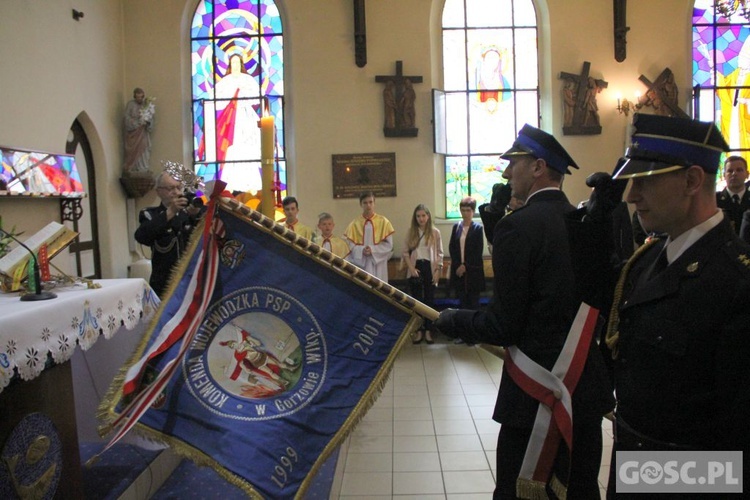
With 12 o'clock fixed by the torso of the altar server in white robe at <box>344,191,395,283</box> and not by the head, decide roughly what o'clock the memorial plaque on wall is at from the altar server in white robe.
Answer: The memorial plaque on wall is roughly at 6 o'clock from the altar server in white robe.

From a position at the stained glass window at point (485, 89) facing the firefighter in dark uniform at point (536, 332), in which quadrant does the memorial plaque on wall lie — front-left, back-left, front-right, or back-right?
front-right

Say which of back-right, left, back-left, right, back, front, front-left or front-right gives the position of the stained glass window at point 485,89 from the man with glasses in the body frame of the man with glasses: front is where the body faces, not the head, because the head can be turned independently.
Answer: left

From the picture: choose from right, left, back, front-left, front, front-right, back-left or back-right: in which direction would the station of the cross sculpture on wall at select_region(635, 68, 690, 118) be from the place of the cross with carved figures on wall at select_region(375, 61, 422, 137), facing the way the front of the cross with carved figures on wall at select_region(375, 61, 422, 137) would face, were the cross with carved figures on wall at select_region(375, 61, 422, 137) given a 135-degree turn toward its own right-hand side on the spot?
back-right

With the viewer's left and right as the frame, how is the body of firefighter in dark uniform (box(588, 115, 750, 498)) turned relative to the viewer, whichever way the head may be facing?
facing the viewer and to the left of the viewer

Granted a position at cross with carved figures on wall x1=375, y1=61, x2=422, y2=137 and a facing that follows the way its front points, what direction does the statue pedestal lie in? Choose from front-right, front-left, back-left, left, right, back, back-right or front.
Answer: right

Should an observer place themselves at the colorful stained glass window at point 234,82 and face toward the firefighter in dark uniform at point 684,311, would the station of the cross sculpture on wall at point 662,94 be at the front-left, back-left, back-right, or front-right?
front-left

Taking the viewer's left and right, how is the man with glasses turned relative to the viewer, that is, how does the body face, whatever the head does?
facing the viewer and to the right of the viewer

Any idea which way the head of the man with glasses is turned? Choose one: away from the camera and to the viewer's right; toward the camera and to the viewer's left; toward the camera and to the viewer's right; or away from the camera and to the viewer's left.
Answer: toward the camera and to the viewer's right

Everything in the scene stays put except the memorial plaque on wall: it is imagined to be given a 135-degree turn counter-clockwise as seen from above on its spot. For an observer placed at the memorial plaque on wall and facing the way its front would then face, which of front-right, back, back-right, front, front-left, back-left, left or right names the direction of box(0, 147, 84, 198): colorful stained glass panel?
back

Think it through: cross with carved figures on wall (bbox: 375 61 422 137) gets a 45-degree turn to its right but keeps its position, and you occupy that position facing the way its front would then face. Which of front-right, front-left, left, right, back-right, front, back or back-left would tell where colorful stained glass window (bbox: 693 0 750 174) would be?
back-left

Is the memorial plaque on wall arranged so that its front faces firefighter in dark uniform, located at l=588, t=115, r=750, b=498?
yes

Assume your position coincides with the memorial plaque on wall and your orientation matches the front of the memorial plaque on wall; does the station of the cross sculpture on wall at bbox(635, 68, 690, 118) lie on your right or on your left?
on your left

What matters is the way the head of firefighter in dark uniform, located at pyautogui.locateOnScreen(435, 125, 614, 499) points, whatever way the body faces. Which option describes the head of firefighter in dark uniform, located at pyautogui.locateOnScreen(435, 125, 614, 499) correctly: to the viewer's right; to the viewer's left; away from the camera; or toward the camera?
to the viewer's left

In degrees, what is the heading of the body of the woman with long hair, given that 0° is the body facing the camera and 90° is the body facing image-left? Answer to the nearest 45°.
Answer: approximately 0°

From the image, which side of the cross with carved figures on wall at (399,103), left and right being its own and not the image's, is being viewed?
front

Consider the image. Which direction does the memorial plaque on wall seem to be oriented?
toward the camera

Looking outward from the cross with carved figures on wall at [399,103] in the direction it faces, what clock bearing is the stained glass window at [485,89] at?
The stained glass window is roughly at 8 o'clock from the cross with carved figures on wall.
